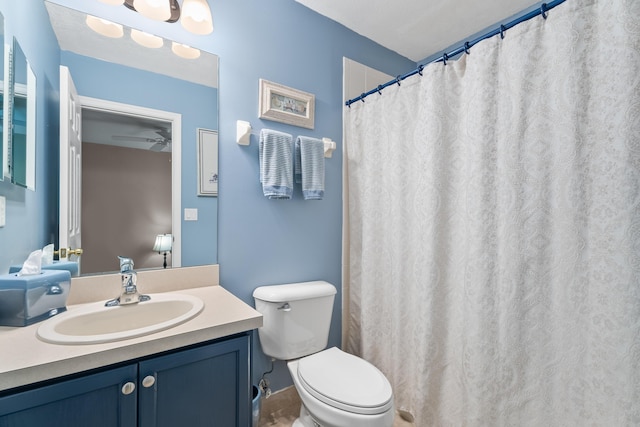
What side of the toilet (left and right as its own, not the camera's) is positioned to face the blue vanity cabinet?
right

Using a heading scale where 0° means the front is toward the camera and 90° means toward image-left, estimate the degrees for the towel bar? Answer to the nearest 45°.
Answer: approximately 315°

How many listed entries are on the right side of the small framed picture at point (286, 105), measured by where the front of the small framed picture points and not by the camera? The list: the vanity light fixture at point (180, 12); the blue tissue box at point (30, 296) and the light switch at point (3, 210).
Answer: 3

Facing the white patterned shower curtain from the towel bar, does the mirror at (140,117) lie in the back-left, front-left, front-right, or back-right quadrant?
back-right

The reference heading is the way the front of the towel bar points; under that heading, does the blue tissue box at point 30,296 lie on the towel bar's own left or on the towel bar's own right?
on the towel bar's own right

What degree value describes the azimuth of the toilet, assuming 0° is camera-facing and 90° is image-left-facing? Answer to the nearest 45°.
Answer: approximately 315°

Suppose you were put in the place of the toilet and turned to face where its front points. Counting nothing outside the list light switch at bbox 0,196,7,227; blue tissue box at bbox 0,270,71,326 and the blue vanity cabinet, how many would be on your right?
3
